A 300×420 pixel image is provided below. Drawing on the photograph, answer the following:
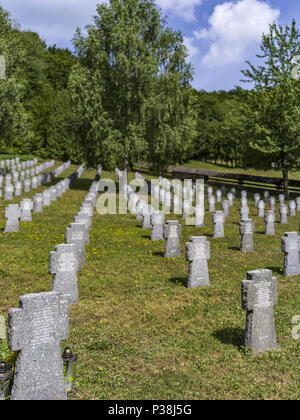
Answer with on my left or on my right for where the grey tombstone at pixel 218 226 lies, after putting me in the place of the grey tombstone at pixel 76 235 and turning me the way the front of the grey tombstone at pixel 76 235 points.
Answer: on my left

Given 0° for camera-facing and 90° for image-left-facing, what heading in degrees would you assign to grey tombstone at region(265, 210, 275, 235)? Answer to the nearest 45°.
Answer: approximately 0°

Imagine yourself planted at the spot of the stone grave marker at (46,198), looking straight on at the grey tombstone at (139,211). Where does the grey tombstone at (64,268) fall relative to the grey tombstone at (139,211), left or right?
right

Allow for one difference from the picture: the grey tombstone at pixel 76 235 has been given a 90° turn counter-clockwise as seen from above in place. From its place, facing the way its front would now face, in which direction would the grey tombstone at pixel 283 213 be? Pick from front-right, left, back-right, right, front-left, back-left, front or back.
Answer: front-left

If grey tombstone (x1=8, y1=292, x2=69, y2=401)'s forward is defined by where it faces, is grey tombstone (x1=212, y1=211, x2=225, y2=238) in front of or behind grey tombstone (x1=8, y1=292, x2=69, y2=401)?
behind

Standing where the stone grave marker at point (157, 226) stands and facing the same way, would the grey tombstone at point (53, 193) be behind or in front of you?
behind

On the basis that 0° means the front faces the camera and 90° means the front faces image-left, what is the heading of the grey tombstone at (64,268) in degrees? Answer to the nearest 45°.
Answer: approximately 0°

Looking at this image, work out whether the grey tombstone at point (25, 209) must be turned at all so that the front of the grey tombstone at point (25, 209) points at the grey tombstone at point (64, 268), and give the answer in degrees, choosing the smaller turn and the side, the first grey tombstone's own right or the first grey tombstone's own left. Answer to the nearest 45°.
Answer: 0° — it already faces it

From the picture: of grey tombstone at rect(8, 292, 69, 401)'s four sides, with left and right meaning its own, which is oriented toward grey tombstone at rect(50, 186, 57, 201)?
back
